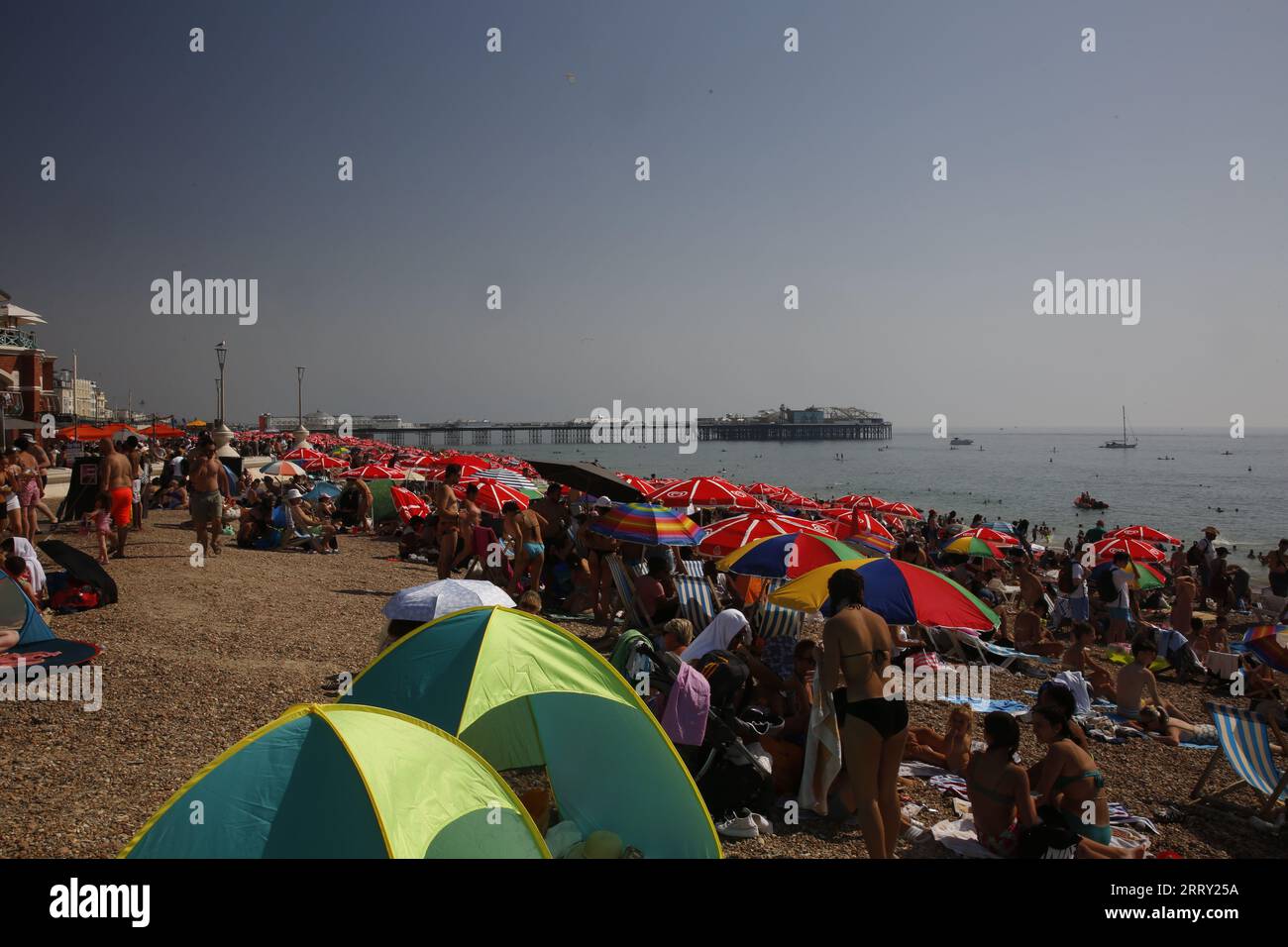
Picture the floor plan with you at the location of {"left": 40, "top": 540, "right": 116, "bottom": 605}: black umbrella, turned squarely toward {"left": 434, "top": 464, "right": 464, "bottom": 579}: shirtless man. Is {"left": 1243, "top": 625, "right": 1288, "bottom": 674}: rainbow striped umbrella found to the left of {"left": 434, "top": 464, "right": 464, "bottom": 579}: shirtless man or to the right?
right

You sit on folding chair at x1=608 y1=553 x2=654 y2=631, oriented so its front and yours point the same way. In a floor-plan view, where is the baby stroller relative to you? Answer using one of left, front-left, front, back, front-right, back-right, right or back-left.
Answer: right

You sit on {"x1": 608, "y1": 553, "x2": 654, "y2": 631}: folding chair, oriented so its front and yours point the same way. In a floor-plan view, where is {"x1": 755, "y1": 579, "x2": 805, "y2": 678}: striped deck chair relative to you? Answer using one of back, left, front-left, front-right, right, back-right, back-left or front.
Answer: front-right
